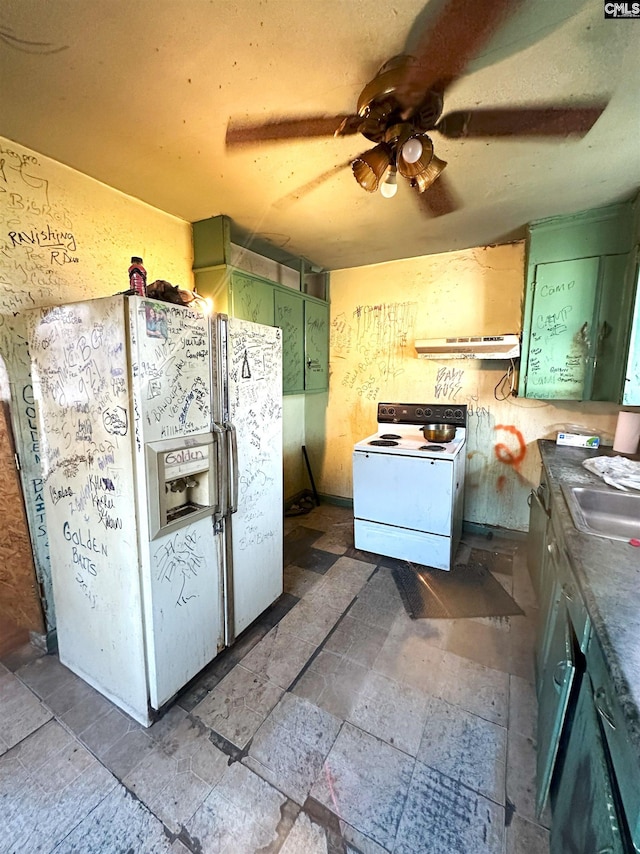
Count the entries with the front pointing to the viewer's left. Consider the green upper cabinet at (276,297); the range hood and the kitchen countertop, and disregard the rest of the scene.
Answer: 1

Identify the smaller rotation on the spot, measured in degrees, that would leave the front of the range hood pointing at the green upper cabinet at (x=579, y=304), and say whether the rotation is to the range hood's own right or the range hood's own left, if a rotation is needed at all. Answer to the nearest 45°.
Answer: approximately 90° to the range hood's own left

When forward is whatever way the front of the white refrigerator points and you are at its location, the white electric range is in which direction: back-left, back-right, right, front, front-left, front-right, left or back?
front-left

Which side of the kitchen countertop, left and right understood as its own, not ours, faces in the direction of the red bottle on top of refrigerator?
front

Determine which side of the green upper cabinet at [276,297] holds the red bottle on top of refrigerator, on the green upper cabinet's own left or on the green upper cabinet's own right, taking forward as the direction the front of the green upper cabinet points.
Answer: on the green upper cabinet's own right

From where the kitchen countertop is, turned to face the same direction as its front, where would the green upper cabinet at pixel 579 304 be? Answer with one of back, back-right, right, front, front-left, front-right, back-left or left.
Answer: right

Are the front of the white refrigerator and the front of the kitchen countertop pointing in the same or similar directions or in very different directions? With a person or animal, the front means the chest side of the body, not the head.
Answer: very different directions

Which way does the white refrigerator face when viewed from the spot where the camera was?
facing the viewer and to the right of the viewer

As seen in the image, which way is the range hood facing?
toward the camera

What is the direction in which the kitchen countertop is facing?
to the viewer's left

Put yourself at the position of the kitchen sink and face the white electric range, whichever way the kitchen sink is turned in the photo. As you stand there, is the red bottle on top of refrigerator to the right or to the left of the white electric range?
left

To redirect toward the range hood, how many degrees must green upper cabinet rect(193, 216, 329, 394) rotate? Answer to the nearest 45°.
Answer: approximately 45° to its left

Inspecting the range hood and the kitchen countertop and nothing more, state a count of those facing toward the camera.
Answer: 1

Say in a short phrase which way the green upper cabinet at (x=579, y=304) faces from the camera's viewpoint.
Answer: facing the viewer and to the left of the viewer

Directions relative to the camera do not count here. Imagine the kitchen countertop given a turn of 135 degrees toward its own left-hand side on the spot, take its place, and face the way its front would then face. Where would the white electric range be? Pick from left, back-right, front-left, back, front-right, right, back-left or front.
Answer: back
